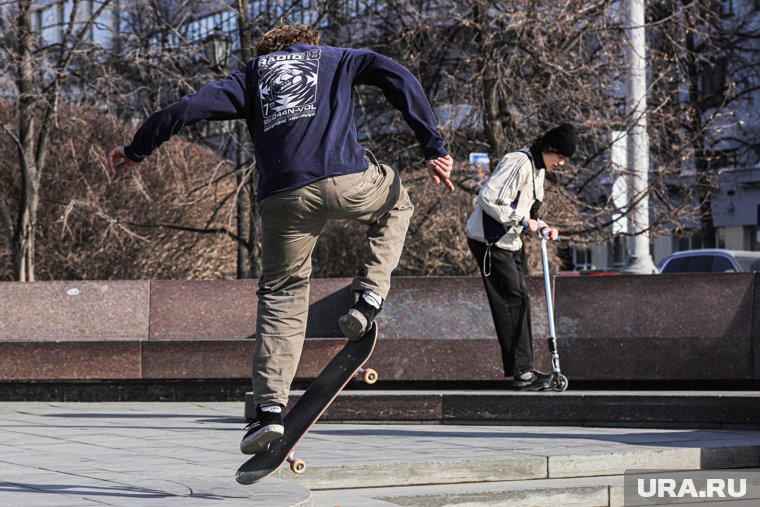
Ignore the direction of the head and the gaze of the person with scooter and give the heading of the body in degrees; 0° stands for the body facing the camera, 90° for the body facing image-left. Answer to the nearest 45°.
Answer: approximately 270°

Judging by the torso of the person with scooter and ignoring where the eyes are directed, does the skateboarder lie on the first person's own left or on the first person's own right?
on the first person's own right

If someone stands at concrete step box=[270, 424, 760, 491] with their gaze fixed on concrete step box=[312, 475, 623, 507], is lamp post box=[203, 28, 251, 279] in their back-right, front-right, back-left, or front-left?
back-right

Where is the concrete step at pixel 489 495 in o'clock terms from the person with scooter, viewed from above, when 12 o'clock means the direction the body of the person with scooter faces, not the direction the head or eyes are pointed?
The concrete step is roughly at 3 o'clock from the person with scooter.

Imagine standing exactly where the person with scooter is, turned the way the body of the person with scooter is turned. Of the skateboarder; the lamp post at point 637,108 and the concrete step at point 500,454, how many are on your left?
1

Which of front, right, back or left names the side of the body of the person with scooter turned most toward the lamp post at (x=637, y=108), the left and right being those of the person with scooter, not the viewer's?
left

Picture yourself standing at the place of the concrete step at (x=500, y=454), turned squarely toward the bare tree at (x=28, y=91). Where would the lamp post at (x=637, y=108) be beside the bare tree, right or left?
right

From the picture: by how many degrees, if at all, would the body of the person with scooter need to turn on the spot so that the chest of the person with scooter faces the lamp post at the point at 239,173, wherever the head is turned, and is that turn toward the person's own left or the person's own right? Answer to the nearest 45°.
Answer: approximately 135° to the person's own left

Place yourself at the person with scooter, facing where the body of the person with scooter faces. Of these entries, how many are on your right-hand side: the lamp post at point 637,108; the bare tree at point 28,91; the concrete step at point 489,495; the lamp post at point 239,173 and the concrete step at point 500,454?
2

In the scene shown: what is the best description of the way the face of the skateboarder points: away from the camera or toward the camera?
away from the camera

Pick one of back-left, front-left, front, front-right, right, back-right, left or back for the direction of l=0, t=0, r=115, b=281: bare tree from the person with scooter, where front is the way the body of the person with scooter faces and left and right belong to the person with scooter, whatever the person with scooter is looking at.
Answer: back-left

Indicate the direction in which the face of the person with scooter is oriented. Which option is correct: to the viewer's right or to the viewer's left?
to the viewer's right

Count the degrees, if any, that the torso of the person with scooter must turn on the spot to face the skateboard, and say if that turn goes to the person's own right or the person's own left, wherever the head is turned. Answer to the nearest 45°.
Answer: approximately 90° to the person's own right

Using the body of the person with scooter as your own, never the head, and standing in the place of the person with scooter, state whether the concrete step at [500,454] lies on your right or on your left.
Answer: on your right
